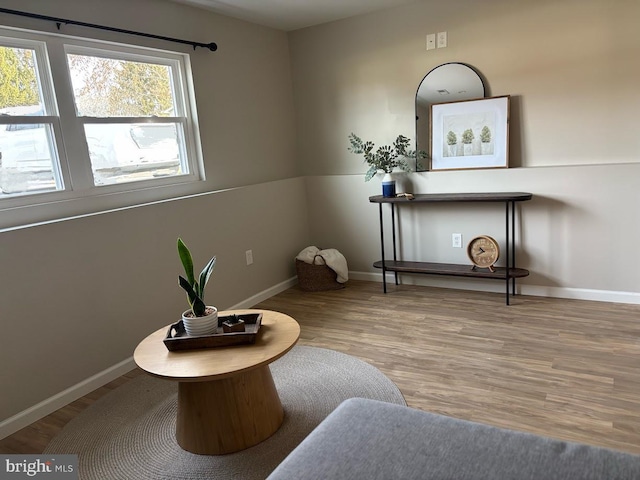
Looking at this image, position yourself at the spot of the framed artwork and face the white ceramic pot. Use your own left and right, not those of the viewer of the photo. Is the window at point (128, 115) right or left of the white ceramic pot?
right

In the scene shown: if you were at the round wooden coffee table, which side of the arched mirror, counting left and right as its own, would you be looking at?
front

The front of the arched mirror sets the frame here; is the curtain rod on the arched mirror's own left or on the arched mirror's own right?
on the arched mirror's own right

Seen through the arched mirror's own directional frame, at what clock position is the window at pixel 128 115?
The window is roughly at 2 o'clock from the arched mirror.

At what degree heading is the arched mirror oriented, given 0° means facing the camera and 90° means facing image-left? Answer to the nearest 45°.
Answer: approximately 0°

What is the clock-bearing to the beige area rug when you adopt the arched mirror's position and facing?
The beige area rug is roughly at 1 o'clock from the arched mirror.
